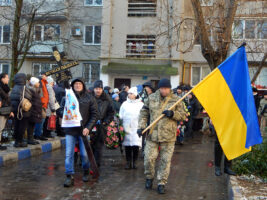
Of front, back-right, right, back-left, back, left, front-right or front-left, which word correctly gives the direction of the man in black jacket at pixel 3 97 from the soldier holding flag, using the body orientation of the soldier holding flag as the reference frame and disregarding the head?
back-right

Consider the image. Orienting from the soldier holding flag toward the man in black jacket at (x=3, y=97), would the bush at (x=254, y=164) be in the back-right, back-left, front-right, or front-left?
back-right

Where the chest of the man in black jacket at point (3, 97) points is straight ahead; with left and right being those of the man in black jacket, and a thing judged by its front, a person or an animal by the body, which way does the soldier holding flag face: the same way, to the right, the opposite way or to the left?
to the right

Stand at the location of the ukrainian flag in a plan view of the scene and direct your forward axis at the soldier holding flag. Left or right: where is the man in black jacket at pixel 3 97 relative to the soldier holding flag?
right

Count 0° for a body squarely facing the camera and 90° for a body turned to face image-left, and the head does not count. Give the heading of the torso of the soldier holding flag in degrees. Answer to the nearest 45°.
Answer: approximately 0°

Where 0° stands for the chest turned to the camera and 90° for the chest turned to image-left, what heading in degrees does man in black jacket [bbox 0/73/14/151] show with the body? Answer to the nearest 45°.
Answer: approximately 270°

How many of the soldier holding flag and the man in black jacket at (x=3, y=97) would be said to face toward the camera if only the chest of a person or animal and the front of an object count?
1

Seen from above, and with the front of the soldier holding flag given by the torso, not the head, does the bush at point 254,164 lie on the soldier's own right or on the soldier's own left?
on the soldier's own left

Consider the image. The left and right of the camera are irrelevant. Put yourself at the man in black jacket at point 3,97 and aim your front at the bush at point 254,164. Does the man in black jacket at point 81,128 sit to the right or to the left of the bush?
right
